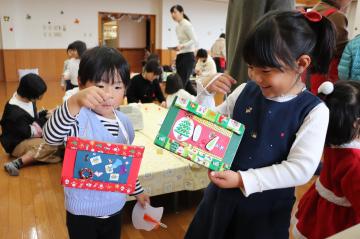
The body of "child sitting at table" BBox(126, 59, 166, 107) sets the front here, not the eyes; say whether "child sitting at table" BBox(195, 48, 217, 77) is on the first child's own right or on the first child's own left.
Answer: on the first child's own left

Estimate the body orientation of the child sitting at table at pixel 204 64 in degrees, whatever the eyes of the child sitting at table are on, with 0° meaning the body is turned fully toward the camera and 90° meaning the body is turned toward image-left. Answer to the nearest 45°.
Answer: approximately 45°

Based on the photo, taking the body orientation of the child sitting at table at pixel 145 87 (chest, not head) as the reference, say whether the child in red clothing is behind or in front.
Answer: in front
